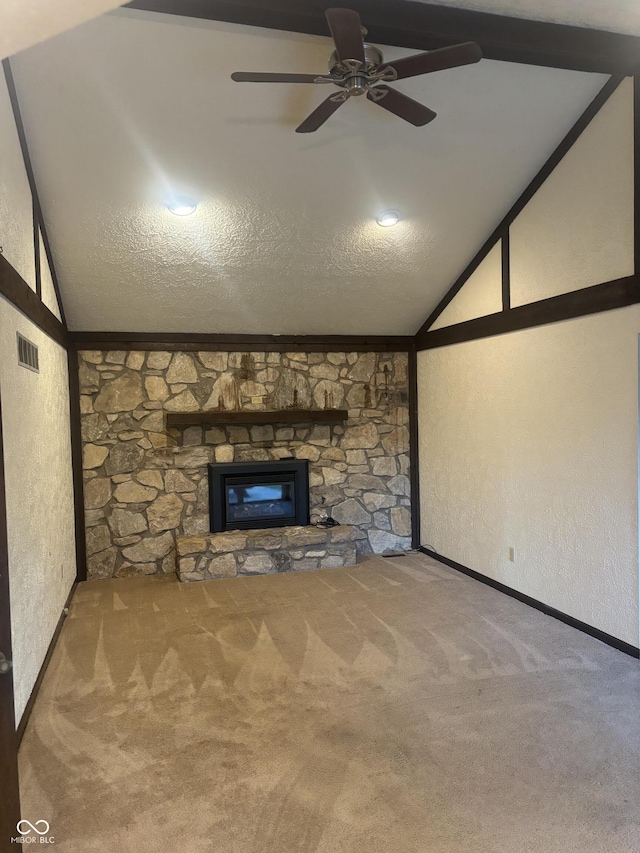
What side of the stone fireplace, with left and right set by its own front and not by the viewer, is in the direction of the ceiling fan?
front

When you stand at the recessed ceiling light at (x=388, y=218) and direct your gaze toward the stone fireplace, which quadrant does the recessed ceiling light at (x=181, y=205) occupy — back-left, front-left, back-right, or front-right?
front-left

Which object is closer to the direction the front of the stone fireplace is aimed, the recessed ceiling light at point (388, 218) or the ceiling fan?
the ceiling fan

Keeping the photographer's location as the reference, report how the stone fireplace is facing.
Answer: facing the viewer

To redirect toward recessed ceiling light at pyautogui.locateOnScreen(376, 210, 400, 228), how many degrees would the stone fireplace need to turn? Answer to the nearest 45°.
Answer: approximately 45° to its left

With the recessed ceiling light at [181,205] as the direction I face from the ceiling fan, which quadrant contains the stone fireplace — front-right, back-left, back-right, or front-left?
front-right

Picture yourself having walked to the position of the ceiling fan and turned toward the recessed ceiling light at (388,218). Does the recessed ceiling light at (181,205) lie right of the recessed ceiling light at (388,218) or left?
left
